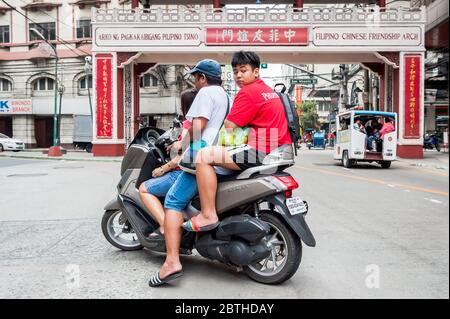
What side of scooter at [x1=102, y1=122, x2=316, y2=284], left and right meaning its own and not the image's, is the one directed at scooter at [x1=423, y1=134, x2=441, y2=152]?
right

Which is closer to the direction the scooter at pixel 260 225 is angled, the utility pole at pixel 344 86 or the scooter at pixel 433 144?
the utility pole

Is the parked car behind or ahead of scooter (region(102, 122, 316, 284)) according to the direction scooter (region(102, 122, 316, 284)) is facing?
ahead

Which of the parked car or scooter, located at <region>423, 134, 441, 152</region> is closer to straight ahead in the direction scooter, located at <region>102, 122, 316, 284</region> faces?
the parked car

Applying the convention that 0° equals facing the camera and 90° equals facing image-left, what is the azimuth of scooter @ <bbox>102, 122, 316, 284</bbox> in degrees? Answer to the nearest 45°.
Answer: approximately 135°
